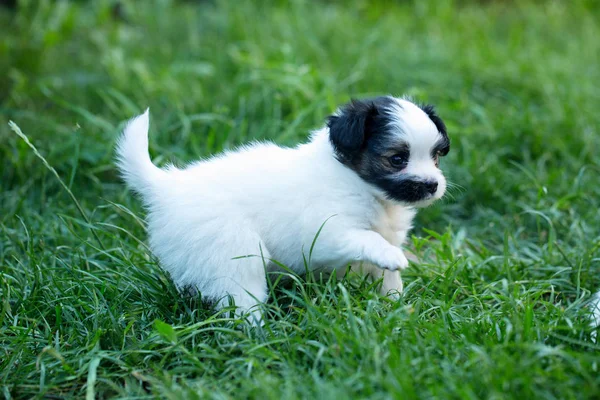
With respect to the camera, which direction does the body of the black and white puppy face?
to the viewer's right
